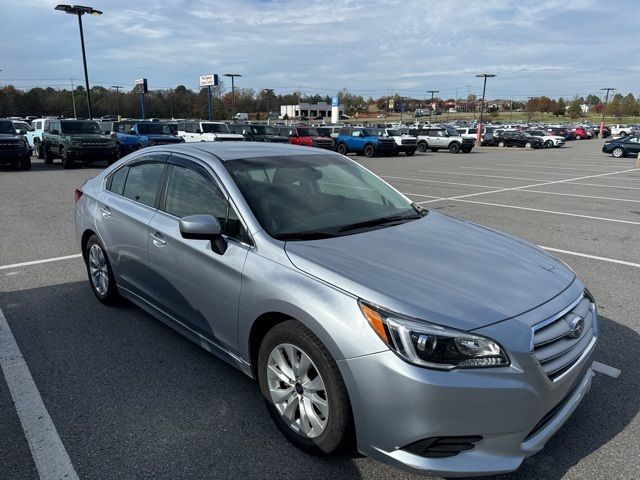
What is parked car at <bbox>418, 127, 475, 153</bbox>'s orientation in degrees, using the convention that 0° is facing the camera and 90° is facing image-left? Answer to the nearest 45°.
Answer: approximately 315°

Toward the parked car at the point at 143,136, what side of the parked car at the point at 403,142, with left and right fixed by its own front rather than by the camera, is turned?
right

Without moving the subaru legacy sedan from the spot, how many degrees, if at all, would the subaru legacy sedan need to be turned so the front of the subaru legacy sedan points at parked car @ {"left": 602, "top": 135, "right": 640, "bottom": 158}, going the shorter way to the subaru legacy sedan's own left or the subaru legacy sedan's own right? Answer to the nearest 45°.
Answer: approximately 90° to the subaru legacy sedan's own left

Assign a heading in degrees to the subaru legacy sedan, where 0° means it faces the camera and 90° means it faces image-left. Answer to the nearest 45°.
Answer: approximately 315°

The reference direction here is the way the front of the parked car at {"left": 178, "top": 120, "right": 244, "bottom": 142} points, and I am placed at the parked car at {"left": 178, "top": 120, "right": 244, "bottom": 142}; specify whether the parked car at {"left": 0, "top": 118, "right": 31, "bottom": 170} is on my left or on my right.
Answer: on my right

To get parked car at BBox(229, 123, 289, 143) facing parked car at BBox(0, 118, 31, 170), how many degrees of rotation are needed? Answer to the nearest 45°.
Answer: approximately 90° to its right

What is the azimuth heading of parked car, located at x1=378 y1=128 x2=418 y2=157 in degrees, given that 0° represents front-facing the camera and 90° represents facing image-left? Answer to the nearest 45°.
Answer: approximately 315°

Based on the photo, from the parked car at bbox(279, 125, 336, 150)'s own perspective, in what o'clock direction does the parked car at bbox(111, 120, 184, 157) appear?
the parked car at bbox(111, 120, 184, 157) is roughly at 3 o'clock from the parked car at bbox(279, 125, 336, 150).

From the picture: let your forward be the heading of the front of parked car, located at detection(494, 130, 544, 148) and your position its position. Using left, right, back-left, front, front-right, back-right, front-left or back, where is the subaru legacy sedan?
front-right

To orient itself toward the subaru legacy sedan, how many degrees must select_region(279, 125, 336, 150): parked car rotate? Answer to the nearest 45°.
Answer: approximately 45° to its right
